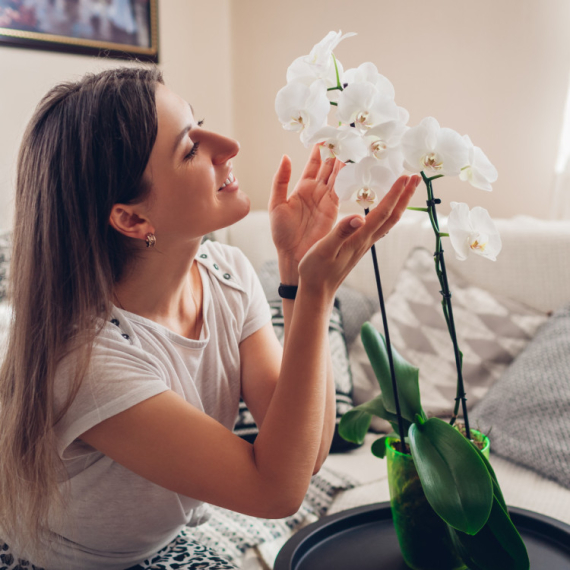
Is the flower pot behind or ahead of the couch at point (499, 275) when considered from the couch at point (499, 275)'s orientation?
ahead

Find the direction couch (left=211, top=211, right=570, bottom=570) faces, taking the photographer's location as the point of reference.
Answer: facing the viewer

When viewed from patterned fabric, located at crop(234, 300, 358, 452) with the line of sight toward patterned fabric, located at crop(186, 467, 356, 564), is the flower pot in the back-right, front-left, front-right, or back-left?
front-left

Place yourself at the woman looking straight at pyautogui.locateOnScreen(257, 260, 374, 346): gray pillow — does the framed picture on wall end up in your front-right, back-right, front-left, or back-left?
front-left

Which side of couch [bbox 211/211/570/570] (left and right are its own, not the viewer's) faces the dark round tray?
front

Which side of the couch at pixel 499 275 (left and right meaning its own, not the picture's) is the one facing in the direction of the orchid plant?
front

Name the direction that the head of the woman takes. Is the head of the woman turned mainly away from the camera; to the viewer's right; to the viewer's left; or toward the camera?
to the viewer's right
